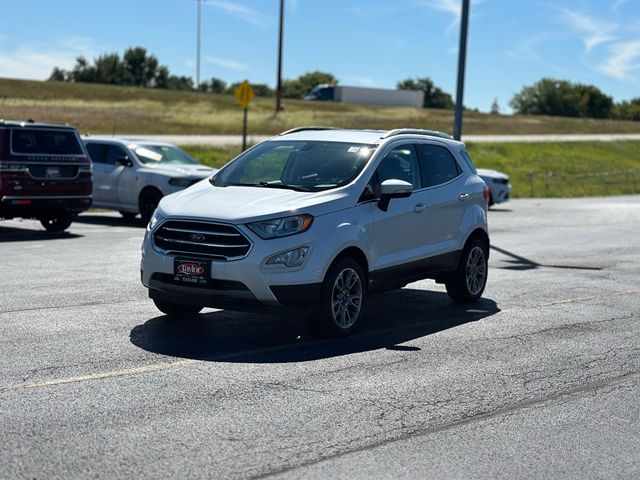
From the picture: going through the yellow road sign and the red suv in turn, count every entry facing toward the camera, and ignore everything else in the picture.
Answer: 1

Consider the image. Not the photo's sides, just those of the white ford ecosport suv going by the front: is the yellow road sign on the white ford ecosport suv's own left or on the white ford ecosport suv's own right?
on the white ford ecosport suv's own right

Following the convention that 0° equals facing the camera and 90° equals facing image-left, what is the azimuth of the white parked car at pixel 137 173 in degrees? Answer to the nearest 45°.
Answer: approximately 315°

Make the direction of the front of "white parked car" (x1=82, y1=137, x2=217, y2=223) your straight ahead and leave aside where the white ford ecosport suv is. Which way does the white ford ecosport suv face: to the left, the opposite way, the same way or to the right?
to the right

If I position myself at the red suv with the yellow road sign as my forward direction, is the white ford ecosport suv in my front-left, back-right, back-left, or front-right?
back-right

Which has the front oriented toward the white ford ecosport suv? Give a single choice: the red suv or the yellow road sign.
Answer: the yellow road sign

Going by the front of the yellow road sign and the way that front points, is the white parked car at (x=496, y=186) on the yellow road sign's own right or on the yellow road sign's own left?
on the yellow road sign's own left

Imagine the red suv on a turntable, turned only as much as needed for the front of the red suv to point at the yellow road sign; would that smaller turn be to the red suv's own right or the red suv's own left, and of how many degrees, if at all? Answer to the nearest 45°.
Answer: approximately 45° to the red suv's own right

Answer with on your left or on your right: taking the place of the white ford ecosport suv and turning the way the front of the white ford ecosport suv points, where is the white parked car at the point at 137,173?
on your right

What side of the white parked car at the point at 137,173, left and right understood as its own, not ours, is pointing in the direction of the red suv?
right

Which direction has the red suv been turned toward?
away from the camera

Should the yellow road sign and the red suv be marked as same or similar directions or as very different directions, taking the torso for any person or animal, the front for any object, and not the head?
very different directions

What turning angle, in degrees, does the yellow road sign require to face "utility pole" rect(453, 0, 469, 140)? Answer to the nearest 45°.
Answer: approximately 45° to its left

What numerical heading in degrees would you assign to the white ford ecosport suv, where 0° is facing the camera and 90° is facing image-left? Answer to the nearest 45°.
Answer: approximately 45°

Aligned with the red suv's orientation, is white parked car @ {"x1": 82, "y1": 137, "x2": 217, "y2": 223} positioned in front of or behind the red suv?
in front

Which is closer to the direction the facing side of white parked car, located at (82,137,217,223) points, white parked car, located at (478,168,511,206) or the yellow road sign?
the white parked car
